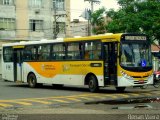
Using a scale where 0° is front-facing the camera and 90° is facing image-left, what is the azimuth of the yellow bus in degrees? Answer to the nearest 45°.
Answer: approximately 315°

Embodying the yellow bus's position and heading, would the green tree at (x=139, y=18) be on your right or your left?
on your left
